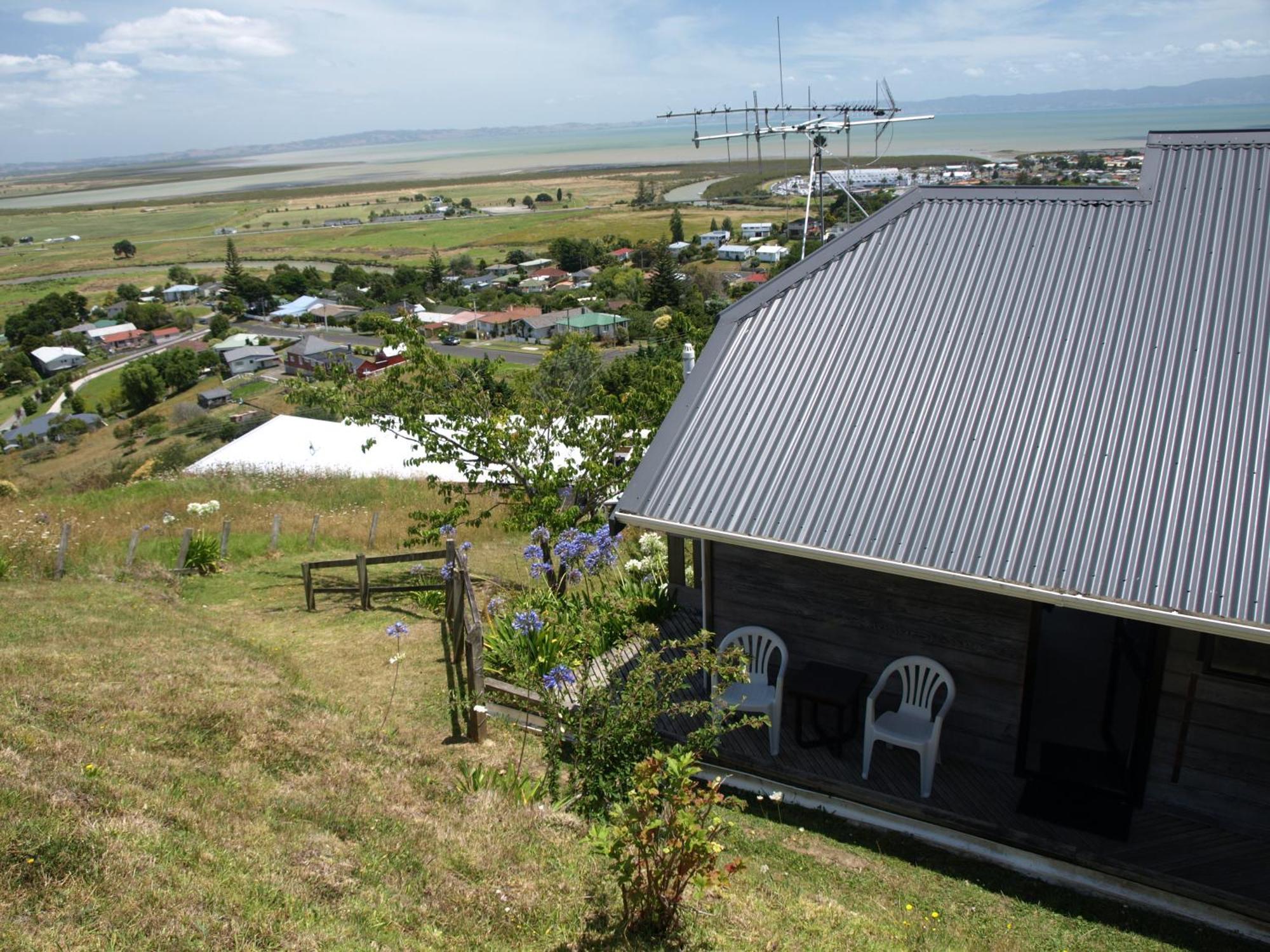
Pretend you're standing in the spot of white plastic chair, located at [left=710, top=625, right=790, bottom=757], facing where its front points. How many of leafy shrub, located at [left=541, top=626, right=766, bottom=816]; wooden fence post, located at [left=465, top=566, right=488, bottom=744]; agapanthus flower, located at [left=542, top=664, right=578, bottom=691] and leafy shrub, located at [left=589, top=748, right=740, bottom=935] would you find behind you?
0

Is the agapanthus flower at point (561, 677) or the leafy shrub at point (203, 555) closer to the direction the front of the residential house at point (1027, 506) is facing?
the agapanthus flower

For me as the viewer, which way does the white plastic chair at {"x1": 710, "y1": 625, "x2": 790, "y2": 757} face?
facing the viewer and to the left of the viewer

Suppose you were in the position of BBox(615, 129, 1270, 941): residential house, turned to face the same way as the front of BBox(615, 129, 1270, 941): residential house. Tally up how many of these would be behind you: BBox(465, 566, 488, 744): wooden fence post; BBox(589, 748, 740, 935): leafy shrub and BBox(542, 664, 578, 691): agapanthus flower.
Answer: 0

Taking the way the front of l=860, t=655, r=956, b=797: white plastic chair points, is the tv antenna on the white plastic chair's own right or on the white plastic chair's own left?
on the white plastic chair's own right

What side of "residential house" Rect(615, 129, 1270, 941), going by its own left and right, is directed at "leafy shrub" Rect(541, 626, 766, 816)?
front

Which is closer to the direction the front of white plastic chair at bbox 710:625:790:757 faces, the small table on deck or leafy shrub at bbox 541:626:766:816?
the leafy shrub

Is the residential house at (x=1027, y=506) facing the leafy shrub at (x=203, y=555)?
no

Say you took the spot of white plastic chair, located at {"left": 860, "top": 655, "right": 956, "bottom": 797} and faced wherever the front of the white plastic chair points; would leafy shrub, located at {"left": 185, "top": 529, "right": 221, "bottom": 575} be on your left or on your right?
on your right

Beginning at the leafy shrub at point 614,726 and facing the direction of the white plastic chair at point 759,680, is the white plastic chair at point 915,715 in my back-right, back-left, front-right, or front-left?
front-right

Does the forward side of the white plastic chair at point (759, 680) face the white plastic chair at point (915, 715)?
no

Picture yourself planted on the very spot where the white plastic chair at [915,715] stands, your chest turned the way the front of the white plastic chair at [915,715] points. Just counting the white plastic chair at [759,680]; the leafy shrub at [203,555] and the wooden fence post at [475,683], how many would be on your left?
0

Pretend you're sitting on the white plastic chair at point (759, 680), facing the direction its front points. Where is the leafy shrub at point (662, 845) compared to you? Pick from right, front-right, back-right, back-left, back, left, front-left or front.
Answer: front-left

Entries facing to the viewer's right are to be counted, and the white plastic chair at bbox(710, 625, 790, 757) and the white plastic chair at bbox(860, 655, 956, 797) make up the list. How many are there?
0
